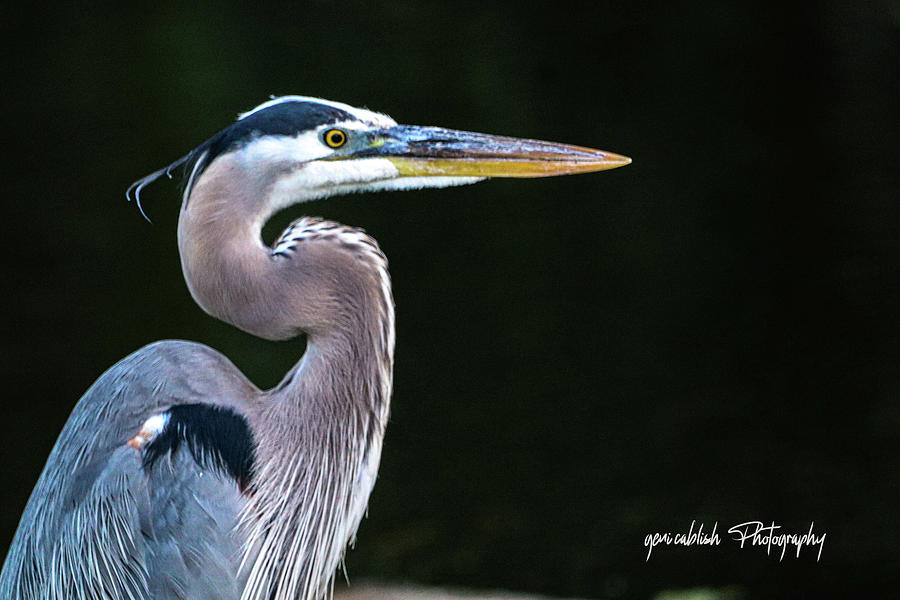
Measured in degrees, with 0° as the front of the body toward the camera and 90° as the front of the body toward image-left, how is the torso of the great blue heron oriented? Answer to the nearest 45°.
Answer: approximately 270°
